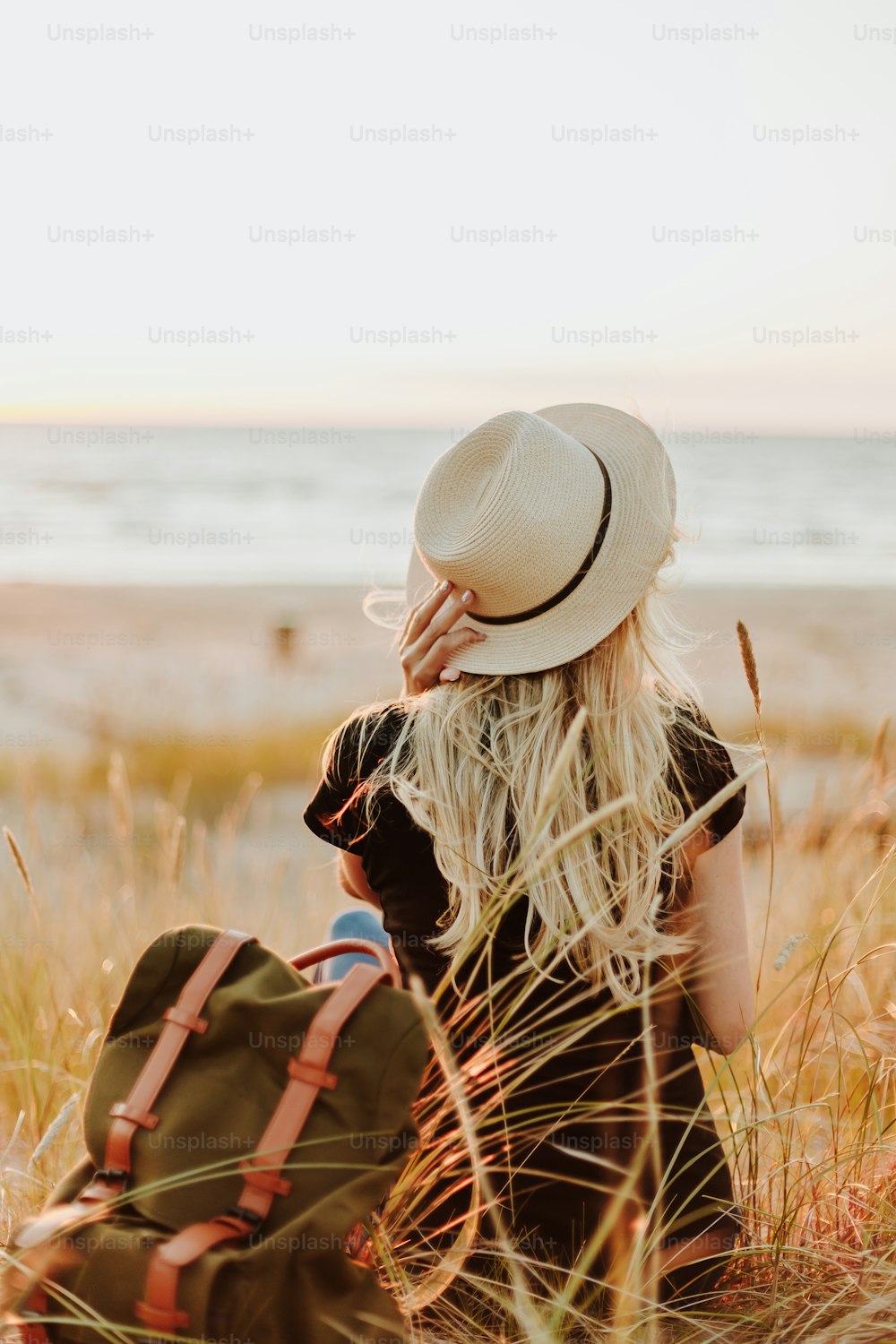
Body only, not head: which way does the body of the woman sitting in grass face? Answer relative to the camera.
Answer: away from the camera

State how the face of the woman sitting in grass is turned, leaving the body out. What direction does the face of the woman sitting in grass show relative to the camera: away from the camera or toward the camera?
away from the camera

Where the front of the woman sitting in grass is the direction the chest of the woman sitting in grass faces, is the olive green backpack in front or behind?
behind
